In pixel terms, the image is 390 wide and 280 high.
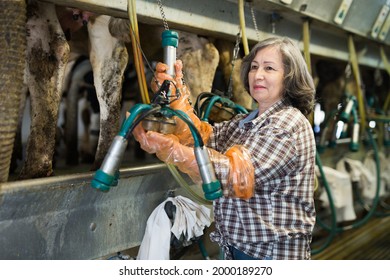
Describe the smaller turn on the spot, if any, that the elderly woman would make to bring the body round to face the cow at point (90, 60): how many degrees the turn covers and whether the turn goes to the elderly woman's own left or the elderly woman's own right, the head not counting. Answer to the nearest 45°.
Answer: approximately 90° to the elderly woman's own right

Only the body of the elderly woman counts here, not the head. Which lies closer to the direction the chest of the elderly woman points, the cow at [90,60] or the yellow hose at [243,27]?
the cow

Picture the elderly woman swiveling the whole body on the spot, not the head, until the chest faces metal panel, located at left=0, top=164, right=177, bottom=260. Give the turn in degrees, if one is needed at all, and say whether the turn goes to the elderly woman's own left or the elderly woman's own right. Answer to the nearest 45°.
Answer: approximately 45° to the elderly woman's own right

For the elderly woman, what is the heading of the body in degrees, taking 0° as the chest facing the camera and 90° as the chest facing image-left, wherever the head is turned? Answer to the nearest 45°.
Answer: approximately 45°

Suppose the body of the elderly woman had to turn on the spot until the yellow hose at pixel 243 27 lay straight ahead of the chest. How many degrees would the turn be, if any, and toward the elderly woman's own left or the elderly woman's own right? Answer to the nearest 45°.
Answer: approximately 135° to the elderly woman's own right
